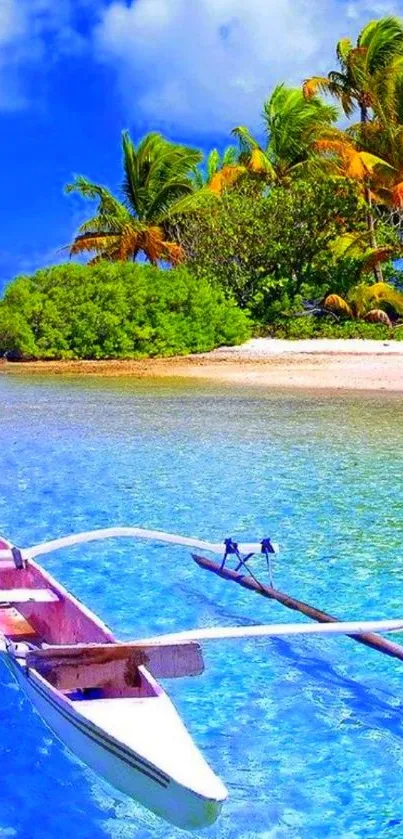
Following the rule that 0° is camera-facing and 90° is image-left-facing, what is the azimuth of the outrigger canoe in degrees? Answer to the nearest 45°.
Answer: approximately 315°

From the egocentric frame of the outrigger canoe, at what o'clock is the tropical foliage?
The tropical foliage is roughly at 8 o'clock from the outrigger canoe.

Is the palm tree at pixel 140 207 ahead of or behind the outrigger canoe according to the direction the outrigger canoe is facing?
behind

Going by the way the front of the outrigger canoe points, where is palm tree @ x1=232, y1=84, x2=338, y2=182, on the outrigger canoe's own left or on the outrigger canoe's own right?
on the outrigger canoe's own left

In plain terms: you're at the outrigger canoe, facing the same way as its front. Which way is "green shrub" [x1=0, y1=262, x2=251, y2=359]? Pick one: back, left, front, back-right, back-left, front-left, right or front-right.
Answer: back-left

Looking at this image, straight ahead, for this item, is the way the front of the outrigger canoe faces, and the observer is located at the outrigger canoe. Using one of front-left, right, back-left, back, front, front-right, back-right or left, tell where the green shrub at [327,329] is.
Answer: back-left
